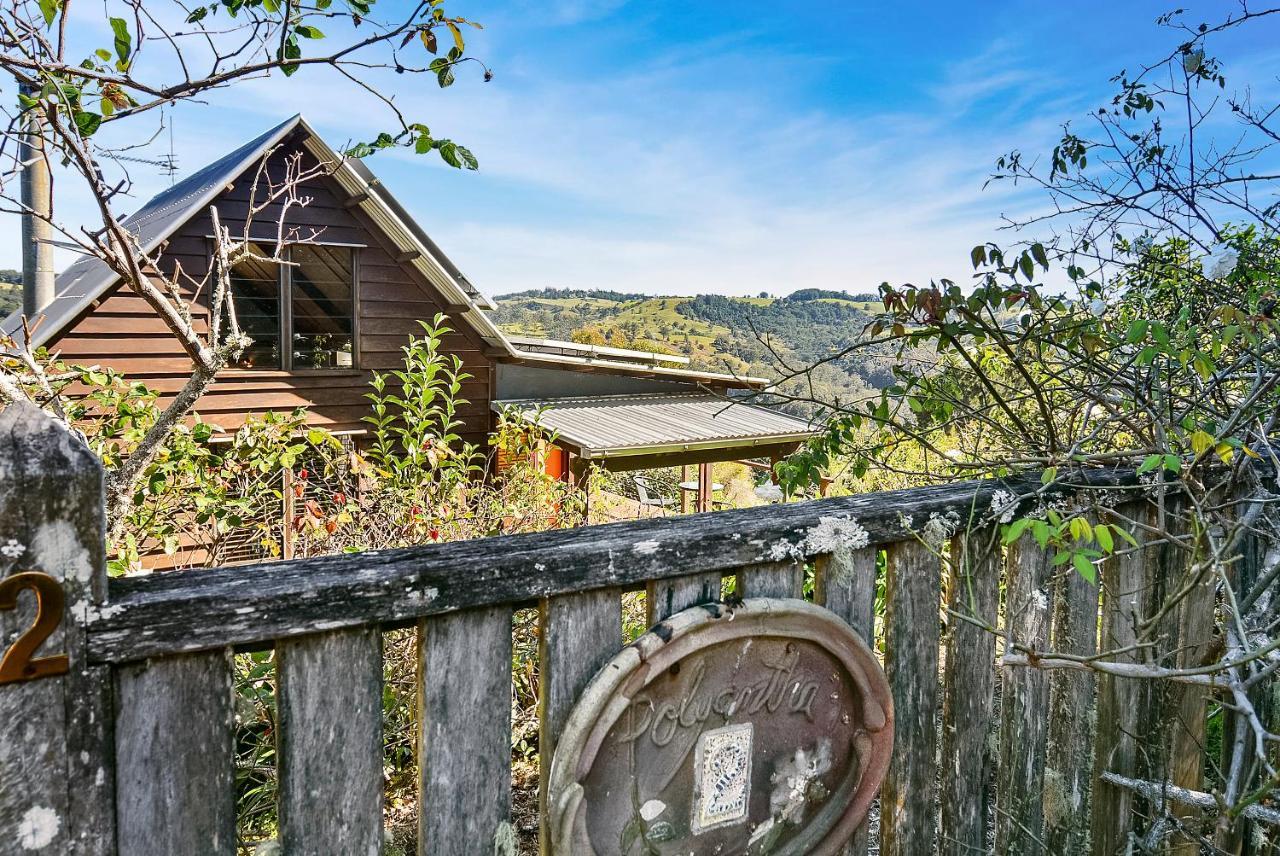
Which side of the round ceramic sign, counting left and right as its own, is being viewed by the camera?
front

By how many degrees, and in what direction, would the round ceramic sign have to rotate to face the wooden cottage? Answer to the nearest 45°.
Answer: approximately 135° to its right

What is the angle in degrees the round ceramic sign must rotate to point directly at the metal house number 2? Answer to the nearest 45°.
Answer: approximately 45° to its right

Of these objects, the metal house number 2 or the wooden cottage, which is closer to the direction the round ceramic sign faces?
the metal house number 2
